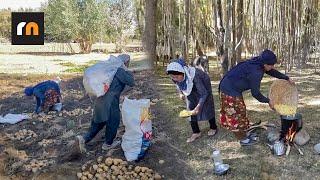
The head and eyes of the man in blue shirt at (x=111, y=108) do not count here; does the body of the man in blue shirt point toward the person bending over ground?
no

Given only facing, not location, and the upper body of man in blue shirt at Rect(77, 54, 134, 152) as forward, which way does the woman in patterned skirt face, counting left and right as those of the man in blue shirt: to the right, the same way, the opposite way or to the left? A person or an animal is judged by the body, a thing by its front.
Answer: the same way

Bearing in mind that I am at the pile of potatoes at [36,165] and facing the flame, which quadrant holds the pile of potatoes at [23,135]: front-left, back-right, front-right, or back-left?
back-left

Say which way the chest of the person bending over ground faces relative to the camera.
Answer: to the viewer's left

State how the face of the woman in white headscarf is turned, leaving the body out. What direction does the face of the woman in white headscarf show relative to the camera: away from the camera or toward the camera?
toward the camera

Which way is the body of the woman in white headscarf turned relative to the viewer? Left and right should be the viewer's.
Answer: facing the viewer and to the left of the viewer

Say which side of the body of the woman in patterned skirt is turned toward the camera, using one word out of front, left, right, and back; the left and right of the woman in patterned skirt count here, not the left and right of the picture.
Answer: right

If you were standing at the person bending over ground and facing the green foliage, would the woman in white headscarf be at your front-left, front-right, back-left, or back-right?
back-right

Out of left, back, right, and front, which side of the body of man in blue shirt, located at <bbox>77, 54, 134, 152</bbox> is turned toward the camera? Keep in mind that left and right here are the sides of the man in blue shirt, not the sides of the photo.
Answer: right
